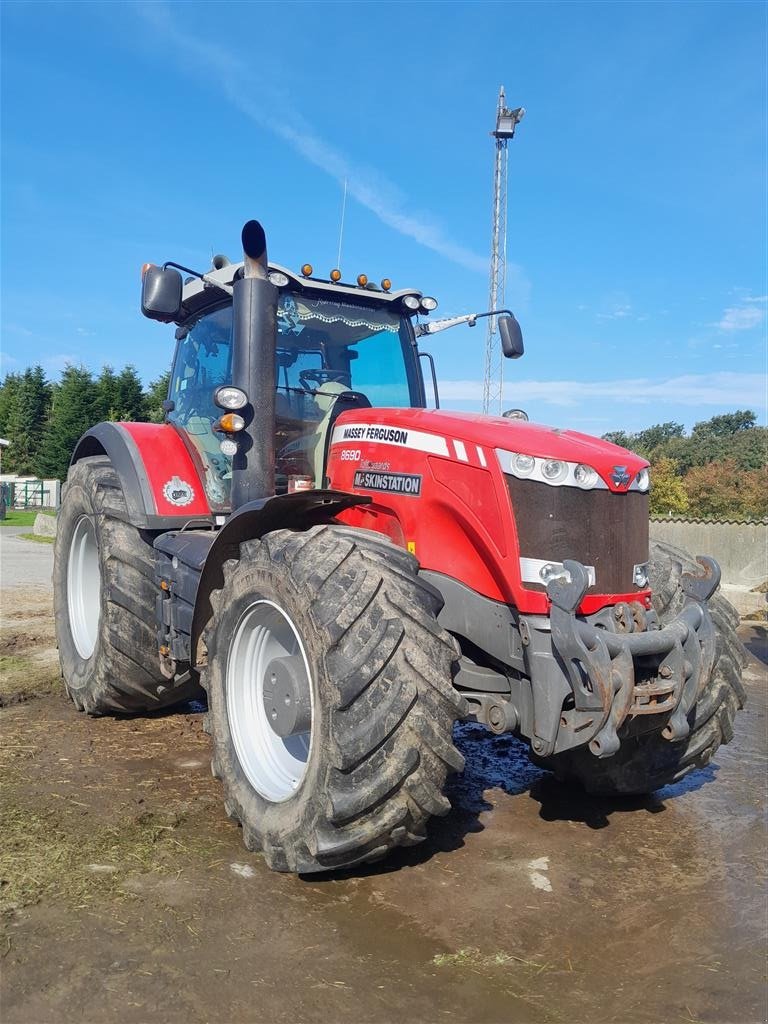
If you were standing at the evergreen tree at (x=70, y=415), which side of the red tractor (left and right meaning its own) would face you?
back

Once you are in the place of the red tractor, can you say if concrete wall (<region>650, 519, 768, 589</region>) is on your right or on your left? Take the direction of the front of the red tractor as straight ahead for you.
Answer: on your left

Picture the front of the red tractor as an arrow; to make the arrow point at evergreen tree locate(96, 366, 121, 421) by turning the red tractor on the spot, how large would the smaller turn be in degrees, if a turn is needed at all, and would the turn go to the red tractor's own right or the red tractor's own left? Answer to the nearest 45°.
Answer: approximately 135° to the red tractor's own left

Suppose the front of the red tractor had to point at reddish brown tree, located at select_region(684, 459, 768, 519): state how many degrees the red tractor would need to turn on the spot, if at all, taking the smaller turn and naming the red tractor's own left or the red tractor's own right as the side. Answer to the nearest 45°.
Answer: approximately 90° to the red tractor's own left

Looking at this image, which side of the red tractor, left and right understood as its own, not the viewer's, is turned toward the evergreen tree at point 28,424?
back

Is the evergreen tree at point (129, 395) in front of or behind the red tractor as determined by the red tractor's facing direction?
behind

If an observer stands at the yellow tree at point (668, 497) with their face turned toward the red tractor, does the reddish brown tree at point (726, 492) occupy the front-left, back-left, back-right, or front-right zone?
back-left

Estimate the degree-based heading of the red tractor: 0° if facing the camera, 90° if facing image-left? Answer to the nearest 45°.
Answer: approximately 315°

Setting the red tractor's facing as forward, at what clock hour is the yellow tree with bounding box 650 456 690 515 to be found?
The yellow tree is roughly at 8 o'clock from the red tractor.
